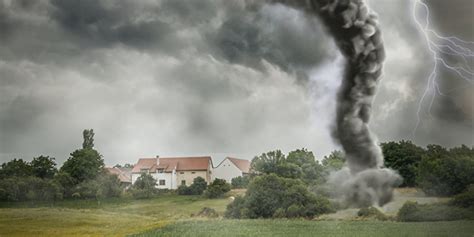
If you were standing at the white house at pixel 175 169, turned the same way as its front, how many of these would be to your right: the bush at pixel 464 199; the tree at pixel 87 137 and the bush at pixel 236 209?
1

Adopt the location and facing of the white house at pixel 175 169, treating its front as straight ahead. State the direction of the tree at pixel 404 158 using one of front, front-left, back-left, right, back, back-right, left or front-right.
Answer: left

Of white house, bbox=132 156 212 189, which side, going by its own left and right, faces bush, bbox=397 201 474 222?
left

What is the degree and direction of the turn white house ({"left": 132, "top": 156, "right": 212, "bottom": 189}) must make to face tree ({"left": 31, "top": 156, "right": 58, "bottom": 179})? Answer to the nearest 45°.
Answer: approximately 90° to its right

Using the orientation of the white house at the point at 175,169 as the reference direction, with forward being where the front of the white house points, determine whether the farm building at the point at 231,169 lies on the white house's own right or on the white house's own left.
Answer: on the white house's own left

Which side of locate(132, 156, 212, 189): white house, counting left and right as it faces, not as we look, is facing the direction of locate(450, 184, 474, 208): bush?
left

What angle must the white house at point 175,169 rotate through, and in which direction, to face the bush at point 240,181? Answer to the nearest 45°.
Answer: approximately 90° to its left

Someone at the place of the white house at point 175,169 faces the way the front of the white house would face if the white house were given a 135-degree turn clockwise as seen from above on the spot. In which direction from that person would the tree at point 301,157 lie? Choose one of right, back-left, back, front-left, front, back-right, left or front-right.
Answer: back-right

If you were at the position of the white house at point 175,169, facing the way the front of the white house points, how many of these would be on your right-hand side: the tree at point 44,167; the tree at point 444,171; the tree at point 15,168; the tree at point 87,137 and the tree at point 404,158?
3

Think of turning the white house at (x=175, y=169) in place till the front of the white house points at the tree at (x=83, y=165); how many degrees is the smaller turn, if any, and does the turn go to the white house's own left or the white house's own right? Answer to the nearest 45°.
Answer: approximately 90° to the white house's own right

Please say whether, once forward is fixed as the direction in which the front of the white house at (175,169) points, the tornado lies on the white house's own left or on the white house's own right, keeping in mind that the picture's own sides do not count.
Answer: on the white house's own left

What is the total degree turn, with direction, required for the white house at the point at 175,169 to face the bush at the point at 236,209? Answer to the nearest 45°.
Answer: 0° — it already faces it

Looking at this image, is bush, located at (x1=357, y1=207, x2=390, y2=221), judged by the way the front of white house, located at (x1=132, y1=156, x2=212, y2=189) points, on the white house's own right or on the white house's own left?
on the white house's own left

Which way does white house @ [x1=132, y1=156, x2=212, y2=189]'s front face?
toward the camera
